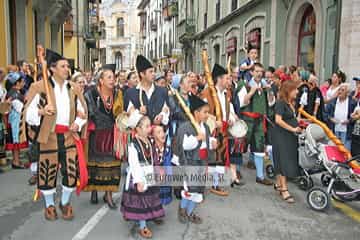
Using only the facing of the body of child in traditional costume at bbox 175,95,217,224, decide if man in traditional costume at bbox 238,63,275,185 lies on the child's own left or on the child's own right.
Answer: on the child's own left

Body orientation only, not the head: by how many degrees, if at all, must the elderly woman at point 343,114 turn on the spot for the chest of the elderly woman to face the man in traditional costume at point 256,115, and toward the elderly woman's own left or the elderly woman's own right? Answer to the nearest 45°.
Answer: approximately 45° to the elderly woman's own right

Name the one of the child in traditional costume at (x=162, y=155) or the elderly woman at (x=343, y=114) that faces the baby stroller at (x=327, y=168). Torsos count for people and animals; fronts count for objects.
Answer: the elderly woman

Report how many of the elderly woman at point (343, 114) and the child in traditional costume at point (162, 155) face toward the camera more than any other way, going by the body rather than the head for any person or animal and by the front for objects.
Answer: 2

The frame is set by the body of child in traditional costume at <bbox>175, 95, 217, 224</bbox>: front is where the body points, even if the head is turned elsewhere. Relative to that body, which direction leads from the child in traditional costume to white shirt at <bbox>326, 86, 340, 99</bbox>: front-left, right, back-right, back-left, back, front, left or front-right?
left

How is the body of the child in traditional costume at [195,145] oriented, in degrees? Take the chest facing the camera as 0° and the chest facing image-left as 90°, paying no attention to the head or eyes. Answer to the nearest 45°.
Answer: approximately 315°

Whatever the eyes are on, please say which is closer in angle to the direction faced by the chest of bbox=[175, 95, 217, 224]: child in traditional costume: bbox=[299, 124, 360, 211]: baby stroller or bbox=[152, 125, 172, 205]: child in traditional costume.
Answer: the baby stroller

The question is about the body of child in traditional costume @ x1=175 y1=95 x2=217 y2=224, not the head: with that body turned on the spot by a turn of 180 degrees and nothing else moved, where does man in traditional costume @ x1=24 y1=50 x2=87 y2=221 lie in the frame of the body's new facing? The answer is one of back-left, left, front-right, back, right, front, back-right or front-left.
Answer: front-left

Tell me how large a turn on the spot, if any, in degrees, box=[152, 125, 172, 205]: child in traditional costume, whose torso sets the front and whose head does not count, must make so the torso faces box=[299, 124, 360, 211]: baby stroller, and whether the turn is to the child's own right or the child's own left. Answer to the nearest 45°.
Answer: approximately 90° to the child's own left

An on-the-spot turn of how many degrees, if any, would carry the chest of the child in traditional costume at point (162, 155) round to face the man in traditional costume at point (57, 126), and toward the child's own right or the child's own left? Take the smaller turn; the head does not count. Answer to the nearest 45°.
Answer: approximately 90° to the child's own right

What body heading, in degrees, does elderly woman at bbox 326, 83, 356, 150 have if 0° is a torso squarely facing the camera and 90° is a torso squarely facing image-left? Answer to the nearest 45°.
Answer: approximately 0°
